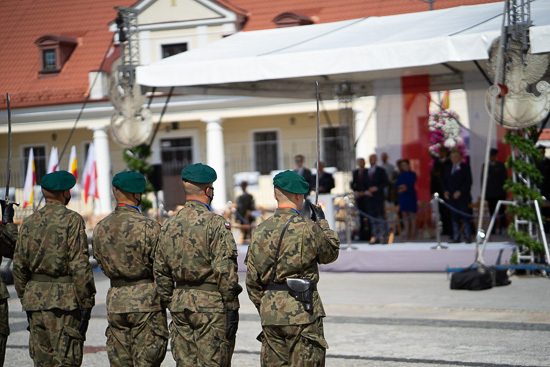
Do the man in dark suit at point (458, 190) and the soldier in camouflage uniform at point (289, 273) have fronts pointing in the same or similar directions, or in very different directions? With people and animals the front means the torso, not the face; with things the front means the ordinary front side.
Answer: very different directions

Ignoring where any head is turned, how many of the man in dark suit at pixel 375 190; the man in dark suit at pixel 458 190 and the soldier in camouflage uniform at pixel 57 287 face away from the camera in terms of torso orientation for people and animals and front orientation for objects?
1

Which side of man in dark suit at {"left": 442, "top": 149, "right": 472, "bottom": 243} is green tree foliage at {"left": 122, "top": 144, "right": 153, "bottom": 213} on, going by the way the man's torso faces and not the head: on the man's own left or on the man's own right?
on the man's own right

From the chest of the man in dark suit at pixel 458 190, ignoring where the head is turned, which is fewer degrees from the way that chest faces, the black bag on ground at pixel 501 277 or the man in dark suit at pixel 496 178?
the black bag on ground

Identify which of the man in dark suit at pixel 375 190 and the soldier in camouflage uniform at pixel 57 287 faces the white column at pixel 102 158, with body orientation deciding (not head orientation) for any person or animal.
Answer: the soldier in camouflage uniform

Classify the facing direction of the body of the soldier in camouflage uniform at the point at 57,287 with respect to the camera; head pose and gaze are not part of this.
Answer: away from the camera

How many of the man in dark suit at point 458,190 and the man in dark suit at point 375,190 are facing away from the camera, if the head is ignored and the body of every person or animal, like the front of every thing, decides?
0

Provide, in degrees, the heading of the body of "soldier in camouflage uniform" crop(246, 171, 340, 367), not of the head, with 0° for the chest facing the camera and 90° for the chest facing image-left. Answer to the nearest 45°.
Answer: approximately 225°

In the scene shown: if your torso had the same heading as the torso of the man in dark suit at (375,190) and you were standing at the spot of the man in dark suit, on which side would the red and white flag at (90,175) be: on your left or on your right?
on your right

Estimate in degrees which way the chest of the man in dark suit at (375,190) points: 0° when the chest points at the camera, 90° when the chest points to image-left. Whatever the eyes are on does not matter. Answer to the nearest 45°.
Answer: approximately 45°

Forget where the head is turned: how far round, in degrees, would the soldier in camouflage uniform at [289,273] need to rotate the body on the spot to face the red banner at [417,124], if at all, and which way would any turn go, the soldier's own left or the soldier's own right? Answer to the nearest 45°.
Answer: approximately 45° to the soldier's own left
